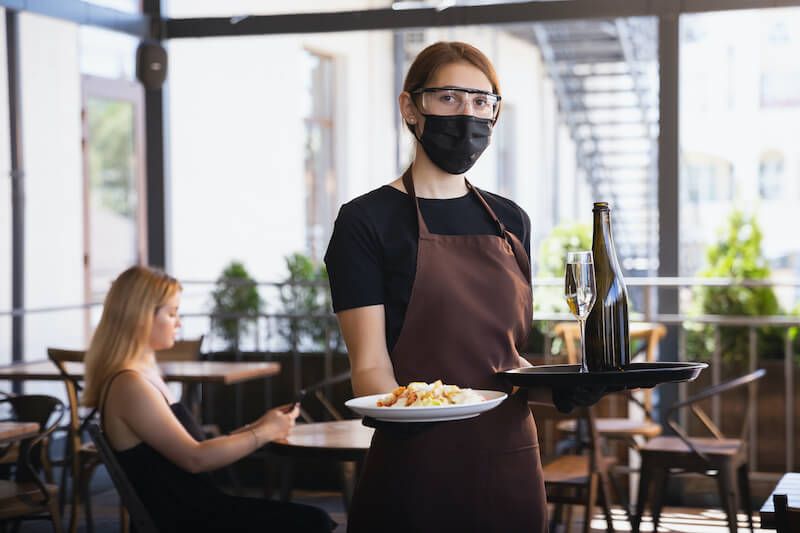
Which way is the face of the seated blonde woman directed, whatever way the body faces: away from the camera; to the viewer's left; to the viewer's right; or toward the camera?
to the viewer's right

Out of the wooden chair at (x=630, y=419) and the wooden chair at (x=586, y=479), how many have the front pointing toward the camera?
1

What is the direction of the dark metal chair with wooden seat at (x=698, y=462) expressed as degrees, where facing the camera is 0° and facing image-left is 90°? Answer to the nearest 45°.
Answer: approximately 90°

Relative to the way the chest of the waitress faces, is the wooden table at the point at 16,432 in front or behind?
behind

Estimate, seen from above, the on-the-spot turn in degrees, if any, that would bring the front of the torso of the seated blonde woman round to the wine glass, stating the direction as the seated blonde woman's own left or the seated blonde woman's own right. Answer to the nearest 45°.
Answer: approximately 45° to the seated blonde woman's own right

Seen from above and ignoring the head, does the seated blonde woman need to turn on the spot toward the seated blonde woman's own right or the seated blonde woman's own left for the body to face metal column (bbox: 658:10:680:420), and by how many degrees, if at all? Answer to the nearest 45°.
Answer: approximately 45° to the seated blonde woman's own left

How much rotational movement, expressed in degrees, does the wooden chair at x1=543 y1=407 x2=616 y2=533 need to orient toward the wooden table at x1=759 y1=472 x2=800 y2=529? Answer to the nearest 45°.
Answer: approximately 90° to its left

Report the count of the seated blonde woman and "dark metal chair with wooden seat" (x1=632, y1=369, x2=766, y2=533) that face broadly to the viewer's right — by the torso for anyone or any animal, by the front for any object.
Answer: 1

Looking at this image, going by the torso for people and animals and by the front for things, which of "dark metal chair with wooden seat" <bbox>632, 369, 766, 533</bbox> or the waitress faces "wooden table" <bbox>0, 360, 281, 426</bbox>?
the dark metal chair with wooden seat

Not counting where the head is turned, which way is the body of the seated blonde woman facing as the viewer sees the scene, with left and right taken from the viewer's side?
facing to the right of the viewer
